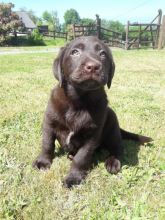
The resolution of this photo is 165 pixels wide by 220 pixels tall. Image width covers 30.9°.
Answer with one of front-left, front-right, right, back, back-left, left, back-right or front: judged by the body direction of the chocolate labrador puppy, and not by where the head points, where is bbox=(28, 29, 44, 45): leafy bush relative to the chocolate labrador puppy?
back-right

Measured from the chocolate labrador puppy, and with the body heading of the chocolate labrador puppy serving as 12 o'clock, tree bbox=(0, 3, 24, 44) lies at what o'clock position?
The tree is roughly at 4 o'clock from the chocolate labrador puppy.

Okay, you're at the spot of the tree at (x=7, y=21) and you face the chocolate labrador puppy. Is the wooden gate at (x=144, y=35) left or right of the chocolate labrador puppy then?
left

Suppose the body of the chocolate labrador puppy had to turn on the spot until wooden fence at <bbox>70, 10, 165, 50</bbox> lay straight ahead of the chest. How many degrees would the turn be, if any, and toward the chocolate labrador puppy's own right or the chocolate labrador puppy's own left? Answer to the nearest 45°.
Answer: approximately 135° to the chocolate labrador puppy's own right

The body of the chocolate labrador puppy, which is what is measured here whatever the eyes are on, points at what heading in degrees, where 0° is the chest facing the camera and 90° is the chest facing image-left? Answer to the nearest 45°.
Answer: approximately 45°

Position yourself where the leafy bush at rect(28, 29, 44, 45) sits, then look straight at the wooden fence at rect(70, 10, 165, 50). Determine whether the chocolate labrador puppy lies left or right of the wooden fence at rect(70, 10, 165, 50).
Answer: right

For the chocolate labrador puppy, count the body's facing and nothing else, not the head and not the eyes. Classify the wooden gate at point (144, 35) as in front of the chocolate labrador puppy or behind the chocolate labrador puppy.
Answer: behind
